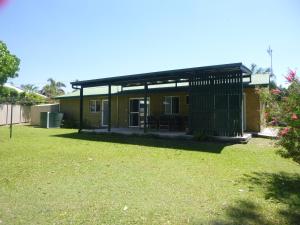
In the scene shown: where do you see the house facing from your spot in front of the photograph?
facing the viewer and to the left of the viewer

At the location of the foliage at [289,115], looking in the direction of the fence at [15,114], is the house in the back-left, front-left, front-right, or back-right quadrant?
front-right

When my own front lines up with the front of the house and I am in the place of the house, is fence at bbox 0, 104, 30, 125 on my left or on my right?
on my right

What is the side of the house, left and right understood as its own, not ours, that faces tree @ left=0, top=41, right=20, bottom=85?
right

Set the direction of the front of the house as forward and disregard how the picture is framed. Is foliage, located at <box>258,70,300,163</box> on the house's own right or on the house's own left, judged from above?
on the house's own left

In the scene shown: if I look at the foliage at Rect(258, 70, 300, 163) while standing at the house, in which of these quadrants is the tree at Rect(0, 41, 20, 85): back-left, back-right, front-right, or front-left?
back-right

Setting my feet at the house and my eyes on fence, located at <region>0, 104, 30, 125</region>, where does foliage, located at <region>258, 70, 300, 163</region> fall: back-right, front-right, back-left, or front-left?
back-left

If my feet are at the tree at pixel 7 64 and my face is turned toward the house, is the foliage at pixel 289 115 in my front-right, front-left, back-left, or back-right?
front-right
